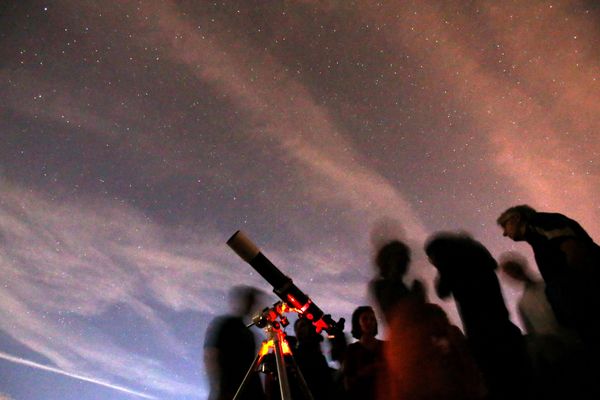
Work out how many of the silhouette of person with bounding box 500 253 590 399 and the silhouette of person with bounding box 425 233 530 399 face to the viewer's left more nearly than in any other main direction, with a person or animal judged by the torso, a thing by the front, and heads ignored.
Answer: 2

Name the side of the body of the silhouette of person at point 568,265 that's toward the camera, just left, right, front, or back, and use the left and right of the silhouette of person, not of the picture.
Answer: left

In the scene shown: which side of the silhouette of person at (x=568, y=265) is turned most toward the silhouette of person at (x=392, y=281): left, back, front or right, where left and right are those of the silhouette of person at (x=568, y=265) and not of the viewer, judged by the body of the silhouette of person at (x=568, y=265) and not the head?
front

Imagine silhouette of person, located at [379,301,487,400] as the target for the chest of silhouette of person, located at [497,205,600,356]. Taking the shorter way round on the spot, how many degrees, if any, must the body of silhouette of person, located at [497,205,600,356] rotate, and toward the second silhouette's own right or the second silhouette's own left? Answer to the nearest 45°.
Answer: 0° — they already face them

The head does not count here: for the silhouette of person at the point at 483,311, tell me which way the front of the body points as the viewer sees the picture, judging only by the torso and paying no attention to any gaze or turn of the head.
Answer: to the viewer's left

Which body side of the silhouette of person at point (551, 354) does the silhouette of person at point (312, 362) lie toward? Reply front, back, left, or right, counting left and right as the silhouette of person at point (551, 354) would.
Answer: front

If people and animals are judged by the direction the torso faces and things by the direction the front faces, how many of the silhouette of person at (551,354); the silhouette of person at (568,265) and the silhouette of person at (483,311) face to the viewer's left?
3

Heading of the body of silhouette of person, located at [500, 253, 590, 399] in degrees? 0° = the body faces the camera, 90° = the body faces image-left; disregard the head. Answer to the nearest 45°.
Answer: approximately 90°

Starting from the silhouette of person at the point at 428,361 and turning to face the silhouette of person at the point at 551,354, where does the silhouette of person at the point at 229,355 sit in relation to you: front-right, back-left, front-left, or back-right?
back-left
